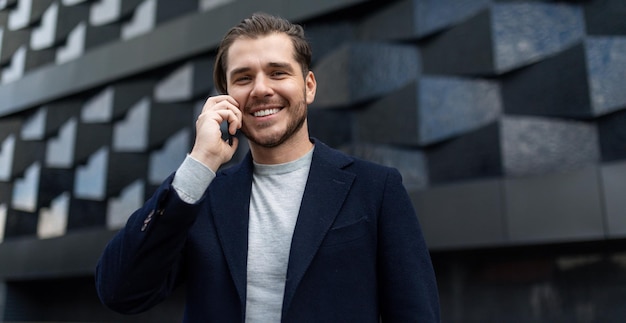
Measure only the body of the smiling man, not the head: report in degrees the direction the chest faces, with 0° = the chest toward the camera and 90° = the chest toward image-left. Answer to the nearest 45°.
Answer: approximately 0°
